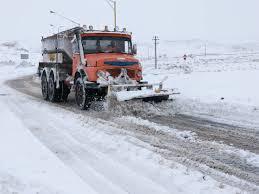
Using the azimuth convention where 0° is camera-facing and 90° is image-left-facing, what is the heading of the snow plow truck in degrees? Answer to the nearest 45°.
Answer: approximately 315°
